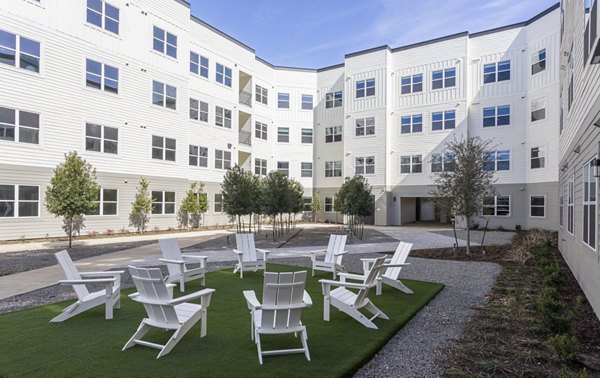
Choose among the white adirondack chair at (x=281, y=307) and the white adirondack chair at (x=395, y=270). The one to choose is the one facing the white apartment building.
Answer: the white adirondack chair at (x=281, y=307)

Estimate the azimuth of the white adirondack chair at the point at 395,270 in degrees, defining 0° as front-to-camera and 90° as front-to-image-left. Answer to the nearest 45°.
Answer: approximately 45°

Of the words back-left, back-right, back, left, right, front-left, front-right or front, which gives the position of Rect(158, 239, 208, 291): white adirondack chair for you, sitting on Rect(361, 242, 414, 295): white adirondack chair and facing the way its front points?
front-right

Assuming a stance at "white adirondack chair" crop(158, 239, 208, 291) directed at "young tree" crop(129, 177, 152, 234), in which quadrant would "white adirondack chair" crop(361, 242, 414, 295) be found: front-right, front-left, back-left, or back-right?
back-right

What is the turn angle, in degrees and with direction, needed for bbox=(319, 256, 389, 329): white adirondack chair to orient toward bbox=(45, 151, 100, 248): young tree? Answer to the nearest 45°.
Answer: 0° — it already faces it

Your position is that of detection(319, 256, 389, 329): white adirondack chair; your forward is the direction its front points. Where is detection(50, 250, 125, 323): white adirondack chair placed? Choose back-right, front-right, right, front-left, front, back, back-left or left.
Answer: front-left

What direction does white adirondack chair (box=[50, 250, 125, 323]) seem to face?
to the viewer's right

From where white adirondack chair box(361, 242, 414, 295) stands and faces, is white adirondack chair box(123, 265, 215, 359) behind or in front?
in front

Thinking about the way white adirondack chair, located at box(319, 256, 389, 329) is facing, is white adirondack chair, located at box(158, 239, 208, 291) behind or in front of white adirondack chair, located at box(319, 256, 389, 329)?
in front

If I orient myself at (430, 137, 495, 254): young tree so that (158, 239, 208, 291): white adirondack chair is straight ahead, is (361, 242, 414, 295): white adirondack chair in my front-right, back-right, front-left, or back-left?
front-left

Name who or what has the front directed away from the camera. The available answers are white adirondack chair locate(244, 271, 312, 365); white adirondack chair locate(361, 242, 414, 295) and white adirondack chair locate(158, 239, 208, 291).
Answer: white adirondack chair locate(244, 271, 312, 365)

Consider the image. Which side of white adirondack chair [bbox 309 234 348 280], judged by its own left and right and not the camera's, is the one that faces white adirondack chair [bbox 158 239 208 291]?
front

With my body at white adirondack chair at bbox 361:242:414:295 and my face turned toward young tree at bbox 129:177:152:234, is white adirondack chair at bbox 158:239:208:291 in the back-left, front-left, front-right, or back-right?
front-left

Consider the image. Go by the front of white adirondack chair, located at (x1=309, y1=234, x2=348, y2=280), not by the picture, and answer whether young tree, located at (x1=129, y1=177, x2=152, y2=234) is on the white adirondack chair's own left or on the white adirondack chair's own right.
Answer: on the white adirondack chair's own right

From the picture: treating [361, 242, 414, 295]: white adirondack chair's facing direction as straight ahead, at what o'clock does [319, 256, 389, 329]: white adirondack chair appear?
[319, 256, 389, 329]: white adirondack chair is roughly at 11 o'clock from [361, 242, 414, 295]: white adirondack chair.

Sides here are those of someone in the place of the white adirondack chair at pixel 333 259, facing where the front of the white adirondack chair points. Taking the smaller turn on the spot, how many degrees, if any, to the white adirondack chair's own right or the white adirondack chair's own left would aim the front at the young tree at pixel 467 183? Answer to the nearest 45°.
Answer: approximately 180°

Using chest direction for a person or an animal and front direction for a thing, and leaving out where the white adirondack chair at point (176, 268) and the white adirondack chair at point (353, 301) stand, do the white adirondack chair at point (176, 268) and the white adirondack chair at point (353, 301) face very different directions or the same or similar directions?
very different directions

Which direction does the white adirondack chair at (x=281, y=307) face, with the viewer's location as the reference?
facing away from the viewer
